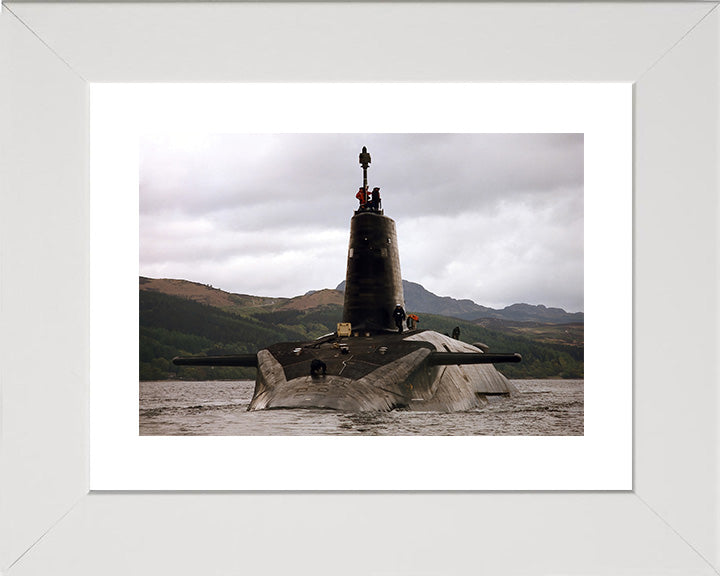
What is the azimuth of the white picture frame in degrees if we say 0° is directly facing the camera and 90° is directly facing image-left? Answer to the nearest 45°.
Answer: approximately 0°
